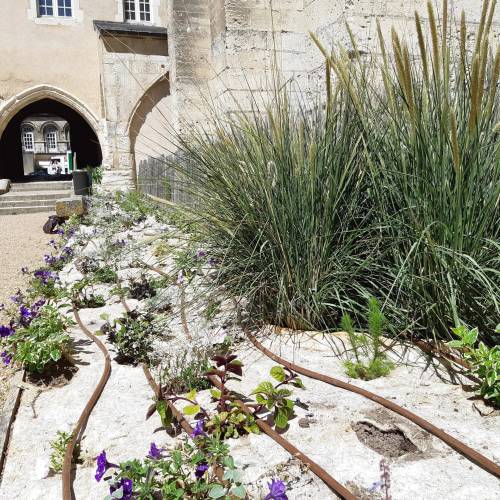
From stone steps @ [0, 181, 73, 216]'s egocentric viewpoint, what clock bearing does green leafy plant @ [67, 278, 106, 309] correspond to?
The green leafy plant is roughly at 12 o'clock from the stone steps.

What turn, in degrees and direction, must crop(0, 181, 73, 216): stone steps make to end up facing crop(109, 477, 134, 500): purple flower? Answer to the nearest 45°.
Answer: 0° — it already faces it

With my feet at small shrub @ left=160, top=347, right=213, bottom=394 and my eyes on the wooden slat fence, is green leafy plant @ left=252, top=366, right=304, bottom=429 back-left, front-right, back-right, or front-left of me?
back-right

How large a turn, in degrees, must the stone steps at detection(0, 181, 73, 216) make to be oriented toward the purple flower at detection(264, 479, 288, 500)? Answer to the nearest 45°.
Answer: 0° — it already faces it

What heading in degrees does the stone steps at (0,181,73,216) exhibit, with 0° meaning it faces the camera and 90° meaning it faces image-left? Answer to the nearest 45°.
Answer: approximately 0°

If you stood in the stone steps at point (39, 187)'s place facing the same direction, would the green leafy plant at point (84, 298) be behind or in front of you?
in front

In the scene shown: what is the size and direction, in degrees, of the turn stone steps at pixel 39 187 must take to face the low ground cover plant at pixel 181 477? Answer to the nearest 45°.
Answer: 0° — it already faces it

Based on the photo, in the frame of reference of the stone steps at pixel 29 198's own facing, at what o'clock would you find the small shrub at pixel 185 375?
The small shrub is roughly at 12 o'clock from the stone steps.

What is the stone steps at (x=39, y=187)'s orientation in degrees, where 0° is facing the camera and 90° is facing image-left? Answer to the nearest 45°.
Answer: approximately 0°

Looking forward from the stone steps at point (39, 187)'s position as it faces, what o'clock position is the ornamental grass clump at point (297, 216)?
The ornamental grass clump is roughly at 12 o'clock from the stone steps.

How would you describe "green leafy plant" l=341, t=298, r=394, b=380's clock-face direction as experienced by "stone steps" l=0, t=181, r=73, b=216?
The green leafy plant is roughly at 12 o'clock from the stone steps.
